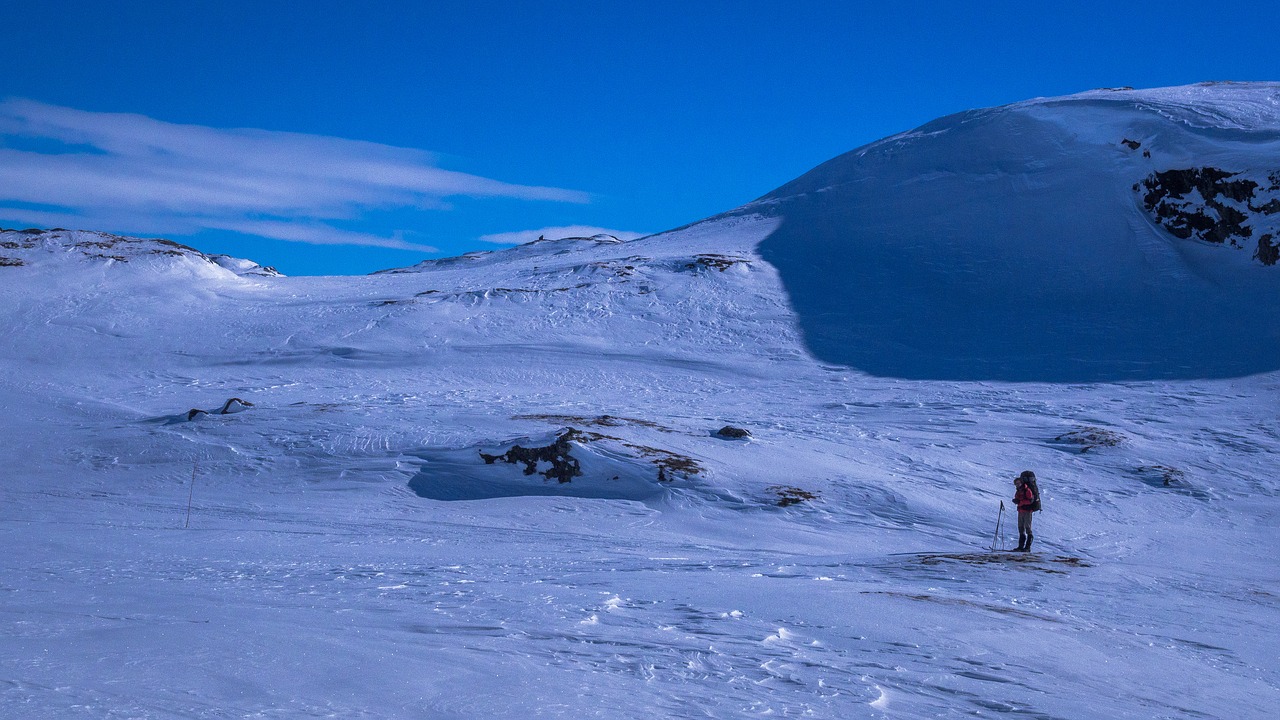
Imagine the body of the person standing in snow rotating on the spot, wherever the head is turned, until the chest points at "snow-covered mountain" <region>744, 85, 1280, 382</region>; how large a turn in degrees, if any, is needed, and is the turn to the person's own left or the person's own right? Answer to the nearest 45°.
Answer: approximately 135° to the person's own right

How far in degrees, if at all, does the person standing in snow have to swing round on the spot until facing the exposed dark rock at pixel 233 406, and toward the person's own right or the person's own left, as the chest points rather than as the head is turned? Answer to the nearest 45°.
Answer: approximately 45° to the person's own right

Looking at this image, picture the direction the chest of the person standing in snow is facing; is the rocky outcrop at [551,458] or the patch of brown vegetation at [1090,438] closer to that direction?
the rocky outcrop

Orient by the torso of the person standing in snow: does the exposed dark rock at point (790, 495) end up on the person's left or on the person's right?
on the person's right

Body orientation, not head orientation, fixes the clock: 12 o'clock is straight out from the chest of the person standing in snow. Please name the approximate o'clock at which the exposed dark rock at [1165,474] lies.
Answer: The exposed dark rock is roughly at 5 o'clock from the person standing in snow.

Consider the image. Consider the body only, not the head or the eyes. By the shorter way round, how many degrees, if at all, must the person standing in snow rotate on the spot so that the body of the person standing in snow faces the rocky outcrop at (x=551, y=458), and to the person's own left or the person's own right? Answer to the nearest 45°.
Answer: approximately 45° to the person's own right

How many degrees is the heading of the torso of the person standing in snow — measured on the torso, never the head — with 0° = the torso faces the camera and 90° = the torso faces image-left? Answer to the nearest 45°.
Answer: approximately 45°

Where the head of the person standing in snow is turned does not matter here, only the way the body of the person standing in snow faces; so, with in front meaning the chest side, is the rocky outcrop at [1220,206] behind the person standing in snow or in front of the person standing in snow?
behind

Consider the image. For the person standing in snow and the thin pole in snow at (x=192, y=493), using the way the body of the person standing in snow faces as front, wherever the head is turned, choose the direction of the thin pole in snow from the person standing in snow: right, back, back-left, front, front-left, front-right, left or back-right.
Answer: front-right

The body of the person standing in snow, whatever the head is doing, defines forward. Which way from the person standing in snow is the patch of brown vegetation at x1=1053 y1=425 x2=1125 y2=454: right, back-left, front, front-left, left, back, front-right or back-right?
back-right

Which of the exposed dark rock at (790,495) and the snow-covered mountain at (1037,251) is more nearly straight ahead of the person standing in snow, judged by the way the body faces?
the exposed dark rock
